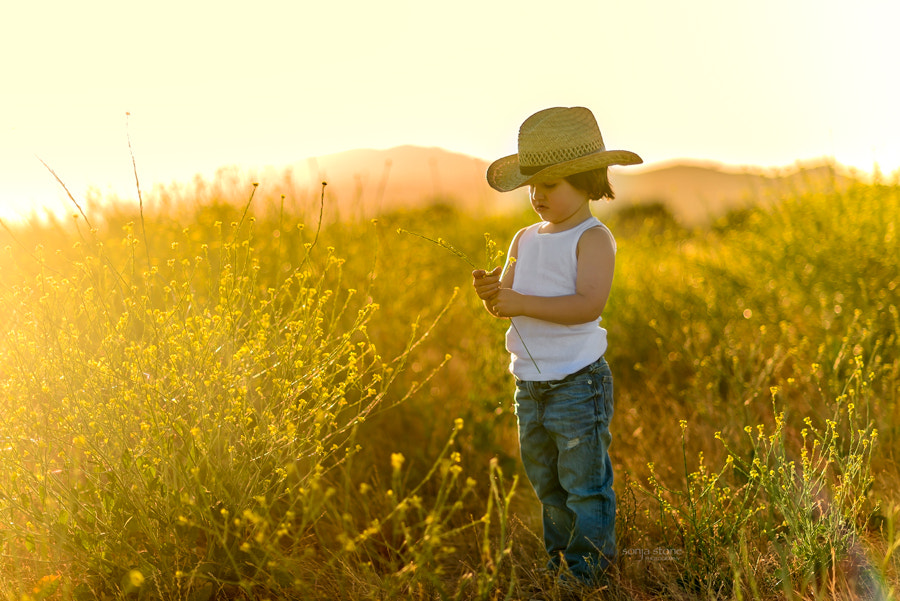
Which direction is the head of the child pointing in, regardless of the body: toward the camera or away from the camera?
toward the camera

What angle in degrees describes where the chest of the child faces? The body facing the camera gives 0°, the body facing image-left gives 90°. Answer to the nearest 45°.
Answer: approximately 45°
